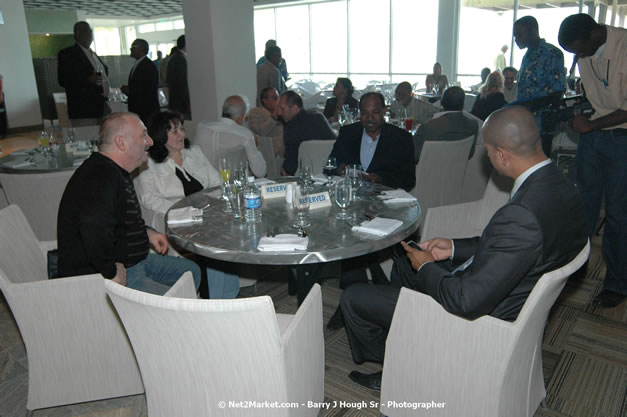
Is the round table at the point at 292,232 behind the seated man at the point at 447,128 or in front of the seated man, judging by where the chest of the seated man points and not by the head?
behind

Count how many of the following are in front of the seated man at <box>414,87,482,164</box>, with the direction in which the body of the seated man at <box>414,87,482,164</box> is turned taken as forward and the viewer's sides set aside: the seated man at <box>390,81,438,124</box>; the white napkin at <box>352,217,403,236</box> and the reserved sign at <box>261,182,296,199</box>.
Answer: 1

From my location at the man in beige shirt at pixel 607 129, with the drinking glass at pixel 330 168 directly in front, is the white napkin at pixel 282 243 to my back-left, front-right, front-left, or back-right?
front-left

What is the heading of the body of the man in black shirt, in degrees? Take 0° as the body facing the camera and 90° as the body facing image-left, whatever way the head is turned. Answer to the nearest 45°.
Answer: approximately 270°

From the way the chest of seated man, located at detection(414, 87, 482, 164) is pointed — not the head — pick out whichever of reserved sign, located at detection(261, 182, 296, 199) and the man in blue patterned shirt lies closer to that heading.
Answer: the man in blue patterned shirt

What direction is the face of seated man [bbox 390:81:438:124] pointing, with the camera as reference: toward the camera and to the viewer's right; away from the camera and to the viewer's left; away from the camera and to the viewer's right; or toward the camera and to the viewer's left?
toward the camera and to the viewer's left

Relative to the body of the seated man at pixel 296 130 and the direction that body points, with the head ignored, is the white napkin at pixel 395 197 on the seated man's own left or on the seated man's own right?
on the seated man's own left

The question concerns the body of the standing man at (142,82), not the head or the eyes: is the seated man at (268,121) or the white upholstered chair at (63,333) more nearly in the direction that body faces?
the white upholstered chair

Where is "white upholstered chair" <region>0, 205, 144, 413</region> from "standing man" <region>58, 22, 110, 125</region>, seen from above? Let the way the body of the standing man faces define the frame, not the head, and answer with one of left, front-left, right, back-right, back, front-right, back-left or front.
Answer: front-right

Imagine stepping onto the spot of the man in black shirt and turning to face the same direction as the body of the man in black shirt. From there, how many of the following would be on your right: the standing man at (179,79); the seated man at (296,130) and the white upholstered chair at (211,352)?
1

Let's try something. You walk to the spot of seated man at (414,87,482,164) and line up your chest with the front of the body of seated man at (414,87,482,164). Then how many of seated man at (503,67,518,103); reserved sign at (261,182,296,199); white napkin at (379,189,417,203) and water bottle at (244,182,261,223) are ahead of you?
1

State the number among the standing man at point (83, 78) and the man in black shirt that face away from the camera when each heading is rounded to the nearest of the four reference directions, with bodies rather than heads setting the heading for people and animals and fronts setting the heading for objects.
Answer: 0

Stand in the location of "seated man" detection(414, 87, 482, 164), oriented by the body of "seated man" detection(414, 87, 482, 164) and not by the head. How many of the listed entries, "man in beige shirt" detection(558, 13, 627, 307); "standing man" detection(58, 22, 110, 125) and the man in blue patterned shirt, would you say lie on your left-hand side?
1

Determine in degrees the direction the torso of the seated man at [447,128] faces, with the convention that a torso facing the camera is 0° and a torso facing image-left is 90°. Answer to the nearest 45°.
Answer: approximately 180°

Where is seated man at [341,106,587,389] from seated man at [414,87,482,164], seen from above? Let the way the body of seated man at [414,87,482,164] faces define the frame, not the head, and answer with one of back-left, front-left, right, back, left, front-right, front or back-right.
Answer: back

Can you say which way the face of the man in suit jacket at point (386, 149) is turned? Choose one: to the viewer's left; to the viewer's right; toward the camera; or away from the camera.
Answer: toward the camera

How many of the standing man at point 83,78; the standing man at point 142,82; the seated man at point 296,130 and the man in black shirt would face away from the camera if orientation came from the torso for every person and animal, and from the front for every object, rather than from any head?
0

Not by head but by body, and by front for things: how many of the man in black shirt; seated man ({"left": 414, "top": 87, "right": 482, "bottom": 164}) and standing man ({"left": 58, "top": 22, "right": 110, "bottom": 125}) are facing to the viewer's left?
0

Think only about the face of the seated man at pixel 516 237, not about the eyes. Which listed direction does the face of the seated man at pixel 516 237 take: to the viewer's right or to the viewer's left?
to the viewer's left
